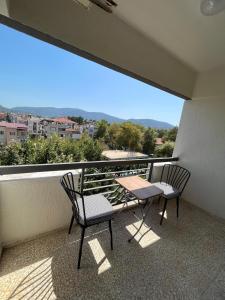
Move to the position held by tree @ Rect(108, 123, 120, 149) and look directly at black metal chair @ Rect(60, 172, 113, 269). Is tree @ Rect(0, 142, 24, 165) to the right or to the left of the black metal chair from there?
right

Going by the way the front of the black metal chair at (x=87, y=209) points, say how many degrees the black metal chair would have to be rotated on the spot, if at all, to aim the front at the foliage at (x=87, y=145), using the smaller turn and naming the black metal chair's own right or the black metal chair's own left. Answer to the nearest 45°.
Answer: approximately 45° to the black metal chair's own left

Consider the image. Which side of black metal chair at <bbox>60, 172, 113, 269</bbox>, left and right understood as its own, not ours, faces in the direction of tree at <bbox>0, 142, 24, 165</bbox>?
left

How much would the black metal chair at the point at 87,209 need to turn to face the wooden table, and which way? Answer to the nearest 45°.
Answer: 0° — it already faces it

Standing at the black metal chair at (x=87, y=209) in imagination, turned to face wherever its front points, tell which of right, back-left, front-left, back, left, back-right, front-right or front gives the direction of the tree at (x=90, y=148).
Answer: front-left

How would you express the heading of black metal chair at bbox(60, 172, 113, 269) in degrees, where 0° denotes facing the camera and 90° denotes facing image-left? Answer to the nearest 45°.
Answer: approximately 225°

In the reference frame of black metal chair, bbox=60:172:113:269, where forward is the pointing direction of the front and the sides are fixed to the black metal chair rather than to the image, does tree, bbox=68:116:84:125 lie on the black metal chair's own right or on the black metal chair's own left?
on the black metal chair's own left

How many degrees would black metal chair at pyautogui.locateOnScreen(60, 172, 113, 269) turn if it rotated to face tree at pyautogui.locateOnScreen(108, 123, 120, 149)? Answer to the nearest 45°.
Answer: approximately 45° to its left
